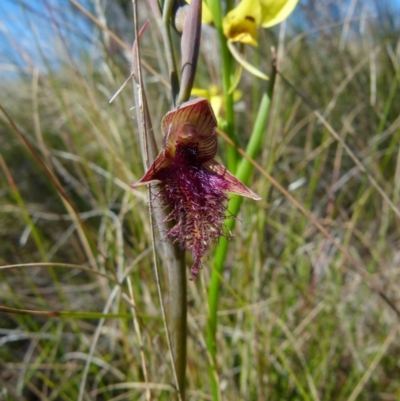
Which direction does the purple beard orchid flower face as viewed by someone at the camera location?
facing the viewer
